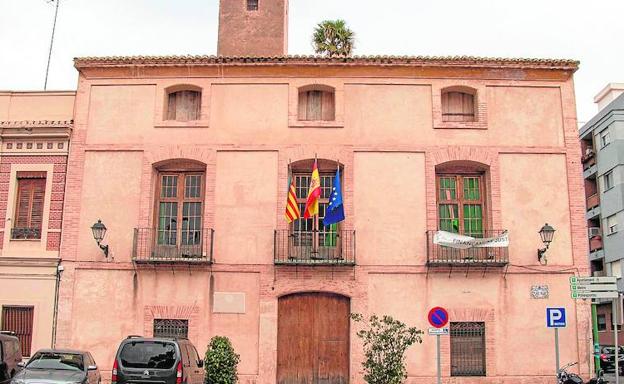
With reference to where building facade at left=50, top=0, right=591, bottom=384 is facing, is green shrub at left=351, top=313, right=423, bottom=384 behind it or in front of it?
in front

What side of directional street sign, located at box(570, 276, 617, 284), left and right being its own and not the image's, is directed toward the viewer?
front

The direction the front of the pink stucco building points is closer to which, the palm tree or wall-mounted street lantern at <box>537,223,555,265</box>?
the wall-mounted street lantern

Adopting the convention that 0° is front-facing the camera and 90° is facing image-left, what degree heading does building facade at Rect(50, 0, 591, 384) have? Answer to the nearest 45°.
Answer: approximately 0°

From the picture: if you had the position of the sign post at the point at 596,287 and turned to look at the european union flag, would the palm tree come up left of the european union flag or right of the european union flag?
right

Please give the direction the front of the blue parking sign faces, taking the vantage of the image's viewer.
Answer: facing the viewer

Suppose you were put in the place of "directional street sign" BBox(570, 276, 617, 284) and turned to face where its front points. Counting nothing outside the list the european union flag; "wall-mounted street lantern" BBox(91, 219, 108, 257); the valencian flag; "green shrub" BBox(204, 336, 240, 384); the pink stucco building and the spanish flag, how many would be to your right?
6

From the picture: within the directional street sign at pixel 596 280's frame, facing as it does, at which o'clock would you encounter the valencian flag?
The valencian flag is roughly at 3 o'clock from the directional street sign.

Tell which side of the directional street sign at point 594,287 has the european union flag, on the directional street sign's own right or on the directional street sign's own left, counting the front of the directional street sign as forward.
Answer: on the directional street sign's own right

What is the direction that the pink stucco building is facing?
toward the camera

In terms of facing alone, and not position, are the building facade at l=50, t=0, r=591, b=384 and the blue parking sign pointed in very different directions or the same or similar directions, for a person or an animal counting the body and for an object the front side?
same or similar directions

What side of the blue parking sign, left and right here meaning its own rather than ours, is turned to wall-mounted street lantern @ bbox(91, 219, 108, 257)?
right

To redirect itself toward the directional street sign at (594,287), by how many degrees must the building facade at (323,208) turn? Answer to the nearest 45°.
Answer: approximately 45° to its left
